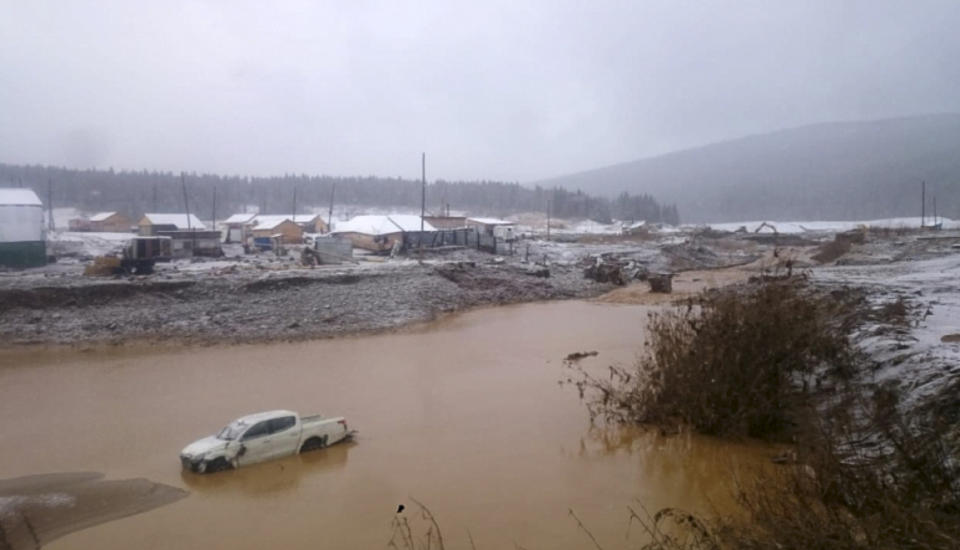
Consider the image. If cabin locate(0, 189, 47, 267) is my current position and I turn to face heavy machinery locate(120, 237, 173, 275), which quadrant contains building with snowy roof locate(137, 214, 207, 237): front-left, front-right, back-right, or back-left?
back-left

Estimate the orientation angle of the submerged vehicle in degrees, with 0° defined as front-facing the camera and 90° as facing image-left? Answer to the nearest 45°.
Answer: approximately 45°

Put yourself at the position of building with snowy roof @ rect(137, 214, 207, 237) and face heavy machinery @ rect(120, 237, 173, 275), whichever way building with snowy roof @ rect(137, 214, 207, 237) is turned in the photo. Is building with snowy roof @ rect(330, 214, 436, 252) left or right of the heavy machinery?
left

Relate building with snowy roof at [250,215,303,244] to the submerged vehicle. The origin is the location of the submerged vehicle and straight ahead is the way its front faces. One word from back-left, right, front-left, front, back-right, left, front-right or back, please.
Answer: back-right

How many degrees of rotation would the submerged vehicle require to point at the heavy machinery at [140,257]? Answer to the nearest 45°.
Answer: approximately 135° to its right

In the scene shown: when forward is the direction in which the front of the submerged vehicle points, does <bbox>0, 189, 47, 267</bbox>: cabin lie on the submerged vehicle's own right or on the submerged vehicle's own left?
on the submerged vehicle's own right

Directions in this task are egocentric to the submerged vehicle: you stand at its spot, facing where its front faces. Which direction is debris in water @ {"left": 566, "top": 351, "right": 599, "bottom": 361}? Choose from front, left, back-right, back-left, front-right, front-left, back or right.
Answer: back
